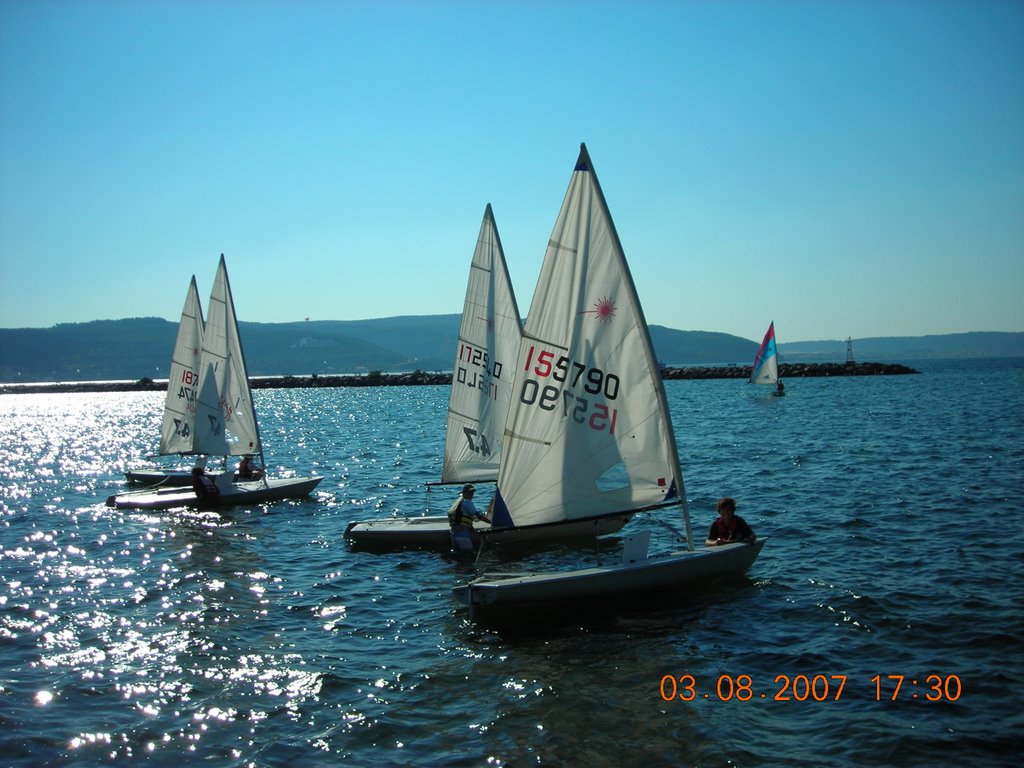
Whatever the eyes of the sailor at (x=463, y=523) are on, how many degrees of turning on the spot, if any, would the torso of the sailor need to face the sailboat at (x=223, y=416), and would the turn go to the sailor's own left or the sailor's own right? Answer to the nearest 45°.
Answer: approximately 135° to the sailor's own left

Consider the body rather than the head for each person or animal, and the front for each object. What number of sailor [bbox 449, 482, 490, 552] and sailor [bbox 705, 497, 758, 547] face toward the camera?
1

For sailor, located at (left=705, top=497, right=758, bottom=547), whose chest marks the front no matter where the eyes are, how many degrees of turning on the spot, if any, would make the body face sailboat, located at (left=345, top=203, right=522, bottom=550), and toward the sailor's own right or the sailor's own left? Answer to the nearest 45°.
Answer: approximately 135° to the sailor's own right

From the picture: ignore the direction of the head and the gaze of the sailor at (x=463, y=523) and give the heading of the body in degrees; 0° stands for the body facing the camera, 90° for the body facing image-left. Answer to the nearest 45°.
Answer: approximately 270°

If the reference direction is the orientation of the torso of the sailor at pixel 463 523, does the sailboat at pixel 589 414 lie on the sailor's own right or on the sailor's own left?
on the sailor's own right

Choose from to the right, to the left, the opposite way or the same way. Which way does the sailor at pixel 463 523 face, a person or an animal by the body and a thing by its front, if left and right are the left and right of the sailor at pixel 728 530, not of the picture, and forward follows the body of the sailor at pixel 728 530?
to the left

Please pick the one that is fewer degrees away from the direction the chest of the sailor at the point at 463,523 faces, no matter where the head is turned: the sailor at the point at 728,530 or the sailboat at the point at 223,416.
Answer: the sailor

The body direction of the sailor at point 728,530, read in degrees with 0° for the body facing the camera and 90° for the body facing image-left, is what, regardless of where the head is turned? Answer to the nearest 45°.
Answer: approximately 0°
